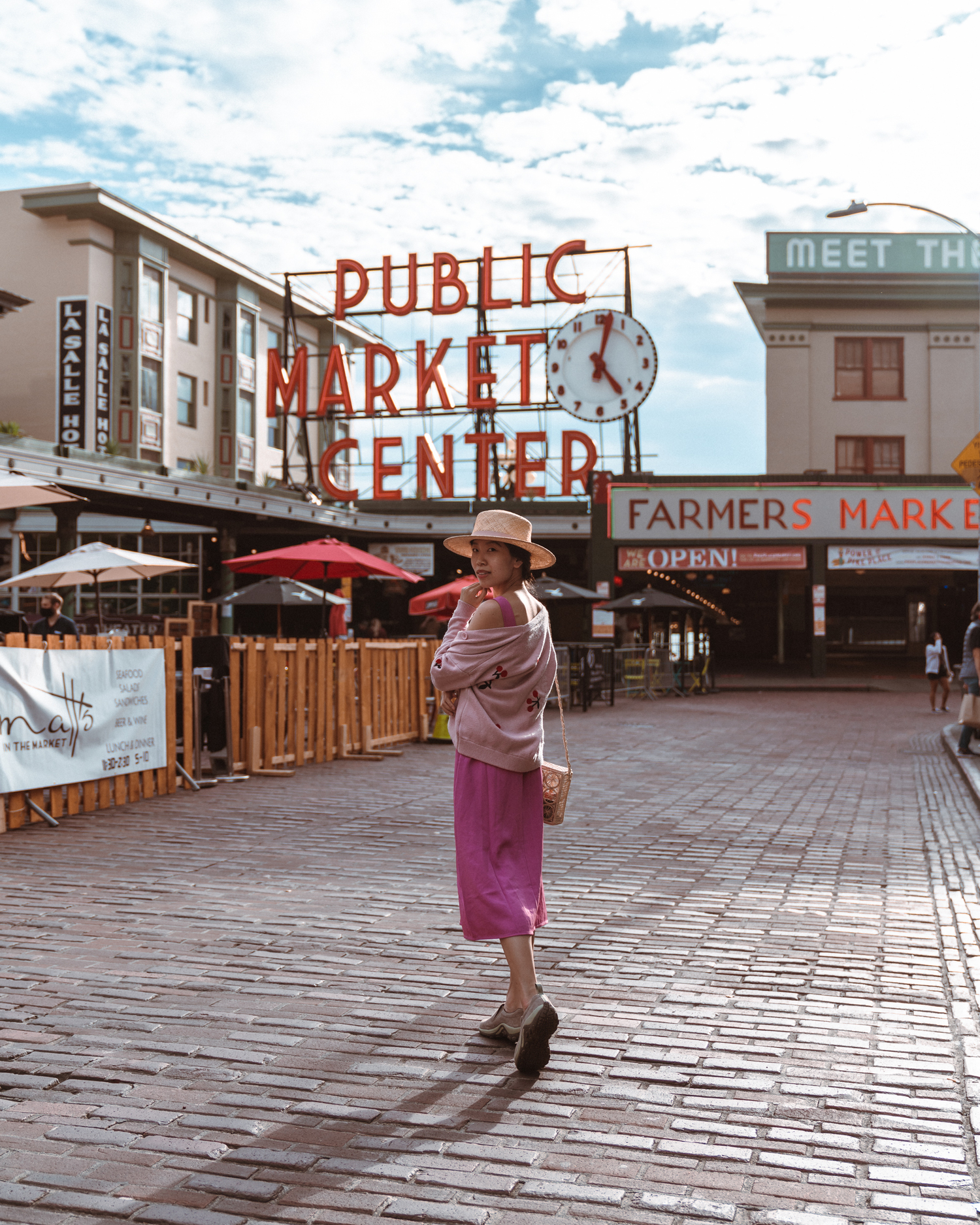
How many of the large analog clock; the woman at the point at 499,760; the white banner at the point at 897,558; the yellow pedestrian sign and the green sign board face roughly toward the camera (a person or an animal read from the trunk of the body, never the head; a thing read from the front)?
4

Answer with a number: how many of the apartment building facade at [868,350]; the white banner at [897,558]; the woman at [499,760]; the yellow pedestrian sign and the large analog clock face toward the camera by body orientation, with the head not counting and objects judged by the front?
4

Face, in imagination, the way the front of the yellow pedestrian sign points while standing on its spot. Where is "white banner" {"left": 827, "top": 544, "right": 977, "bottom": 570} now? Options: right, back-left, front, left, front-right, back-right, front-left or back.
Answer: back

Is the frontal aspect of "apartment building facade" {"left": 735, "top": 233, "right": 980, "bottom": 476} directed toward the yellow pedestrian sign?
yes

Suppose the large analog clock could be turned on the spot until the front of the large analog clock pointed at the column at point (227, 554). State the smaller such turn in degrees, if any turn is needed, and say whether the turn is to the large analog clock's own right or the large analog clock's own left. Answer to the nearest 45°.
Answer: approximately 45° to the large analog clock's own right

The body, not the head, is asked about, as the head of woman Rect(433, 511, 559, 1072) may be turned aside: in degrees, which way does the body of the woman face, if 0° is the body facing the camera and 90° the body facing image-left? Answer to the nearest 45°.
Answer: approximately 135°
